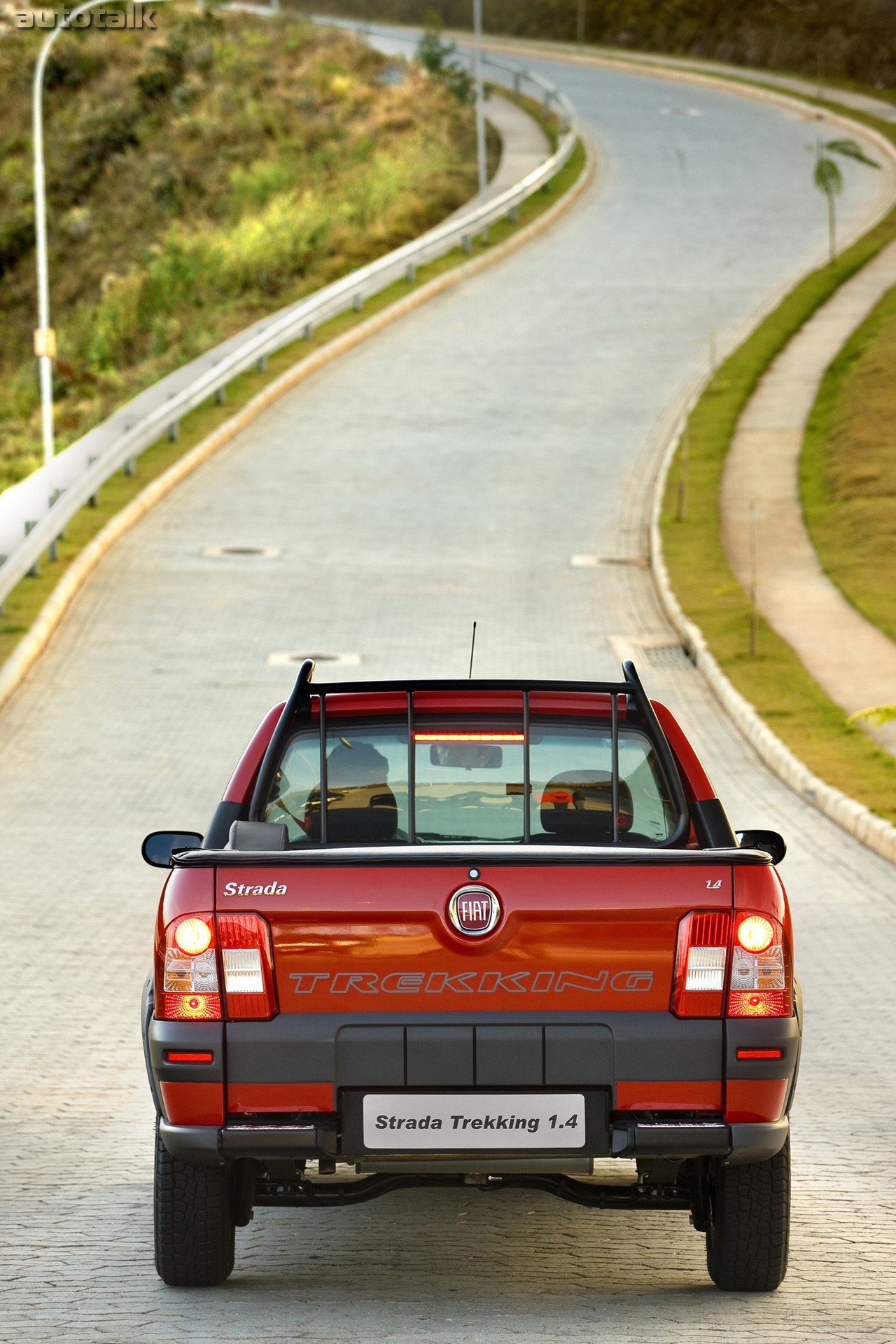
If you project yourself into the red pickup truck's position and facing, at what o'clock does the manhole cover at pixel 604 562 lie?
The manhole cover is roughly at 12 o'clock from the red pickup truck.

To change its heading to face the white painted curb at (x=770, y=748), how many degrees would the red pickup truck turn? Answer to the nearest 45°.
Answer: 0° — it already faces it

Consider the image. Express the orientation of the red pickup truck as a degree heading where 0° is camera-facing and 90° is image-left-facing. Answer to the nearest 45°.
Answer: approximately 180°

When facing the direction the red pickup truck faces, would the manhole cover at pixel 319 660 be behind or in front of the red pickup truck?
in front

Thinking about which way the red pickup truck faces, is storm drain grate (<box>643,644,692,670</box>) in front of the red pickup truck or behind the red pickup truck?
in front

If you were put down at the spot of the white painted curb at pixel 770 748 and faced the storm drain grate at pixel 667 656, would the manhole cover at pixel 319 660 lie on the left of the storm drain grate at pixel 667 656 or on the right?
left
